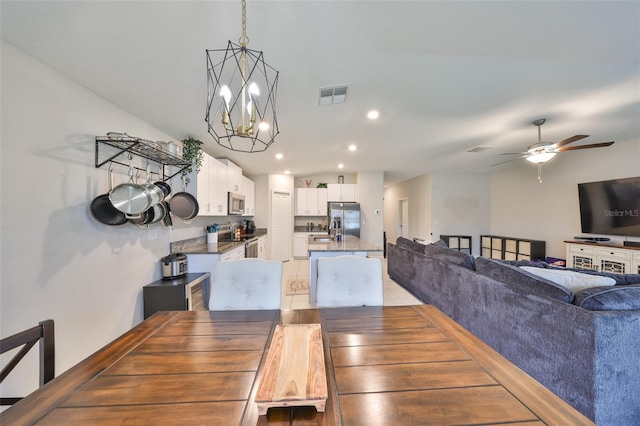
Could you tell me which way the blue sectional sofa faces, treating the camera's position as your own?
facing away from the viewer and to the right of the viewer

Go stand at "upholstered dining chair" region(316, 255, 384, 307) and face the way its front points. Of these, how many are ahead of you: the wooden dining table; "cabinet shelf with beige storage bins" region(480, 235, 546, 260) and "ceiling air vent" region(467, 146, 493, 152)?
1

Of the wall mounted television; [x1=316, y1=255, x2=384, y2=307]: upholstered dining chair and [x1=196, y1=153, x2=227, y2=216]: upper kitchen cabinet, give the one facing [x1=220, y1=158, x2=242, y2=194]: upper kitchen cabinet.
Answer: the wall mounted television

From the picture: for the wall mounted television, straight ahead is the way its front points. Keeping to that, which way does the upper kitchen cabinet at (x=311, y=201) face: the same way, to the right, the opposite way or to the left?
to the left

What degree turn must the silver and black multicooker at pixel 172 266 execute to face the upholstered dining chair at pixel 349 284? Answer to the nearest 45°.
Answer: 0° — it already faces it

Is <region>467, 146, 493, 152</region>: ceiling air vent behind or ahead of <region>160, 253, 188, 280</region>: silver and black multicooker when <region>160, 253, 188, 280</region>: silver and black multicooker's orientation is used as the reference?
ahead

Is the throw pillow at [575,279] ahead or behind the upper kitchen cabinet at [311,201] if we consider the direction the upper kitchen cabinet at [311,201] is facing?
ahead

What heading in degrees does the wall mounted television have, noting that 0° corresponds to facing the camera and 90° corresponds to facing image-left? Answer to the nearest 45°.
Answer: approximately 45°

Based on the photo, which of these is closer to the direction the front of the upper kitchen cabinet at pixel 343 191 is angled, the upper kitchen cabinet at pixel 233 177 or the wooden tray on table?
the wooden tray on table

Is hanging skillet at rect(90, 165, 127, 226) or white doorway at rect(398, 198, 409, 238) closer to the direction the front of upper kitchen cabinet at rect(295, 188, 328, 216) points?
the hanging skillet

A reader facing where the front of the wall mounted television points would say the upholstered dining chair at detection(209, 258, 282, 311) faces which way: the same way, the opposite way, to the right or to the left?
to the left

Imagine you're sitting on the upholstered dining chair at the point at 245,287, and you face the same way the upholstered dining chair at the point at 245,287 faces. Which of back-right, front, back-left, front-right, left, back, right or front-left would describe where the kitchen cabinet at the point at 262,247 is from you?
back
